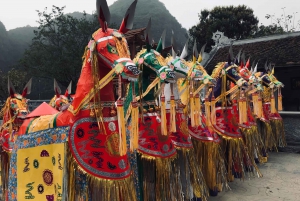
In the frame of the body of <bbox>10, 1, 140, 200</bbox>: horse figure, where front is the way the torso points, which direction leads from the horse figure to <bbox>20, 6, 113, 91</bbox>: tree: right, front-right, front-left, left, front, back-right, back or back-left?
back-left

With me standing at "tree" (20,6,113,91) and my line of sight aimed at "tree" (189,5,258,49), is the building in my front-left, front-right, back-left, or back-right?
front-right

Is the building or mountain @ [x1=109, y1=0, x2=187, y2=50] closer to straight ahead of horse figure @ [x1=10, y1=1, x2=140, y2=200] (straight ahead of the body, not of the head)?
the building

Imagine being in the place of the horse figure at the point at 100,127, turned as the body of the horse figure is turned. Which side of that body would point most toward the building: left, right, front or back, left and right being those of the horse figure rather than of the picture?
left

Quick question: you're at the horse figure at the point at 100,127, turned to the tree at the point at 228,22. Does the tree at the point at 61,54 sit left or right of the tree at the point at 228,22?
left

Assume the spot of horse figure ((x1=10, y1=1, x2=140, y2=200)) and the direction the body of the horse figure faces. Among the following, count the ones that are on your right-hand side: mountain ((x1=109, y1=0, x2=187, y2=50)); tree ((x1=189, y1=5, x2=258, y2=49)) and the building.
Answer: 0

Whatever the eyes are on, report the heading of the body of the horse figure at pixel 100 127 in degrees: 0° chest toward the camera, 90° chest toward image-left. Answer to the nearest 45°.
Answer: approximately 315°

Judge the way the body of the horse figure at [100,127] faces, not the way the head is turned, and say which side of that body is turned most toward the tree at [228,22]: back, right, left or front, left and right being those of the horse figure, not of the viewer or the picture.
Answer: left
